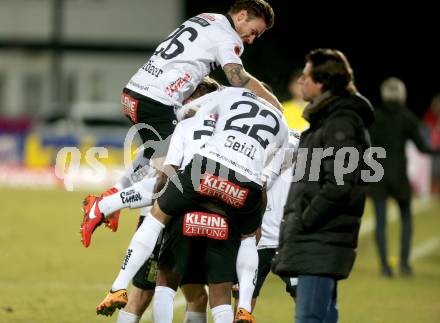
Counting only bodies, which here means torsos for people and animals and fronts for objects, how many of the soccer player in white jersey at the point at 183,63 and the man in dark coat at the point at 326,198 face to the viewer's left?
1

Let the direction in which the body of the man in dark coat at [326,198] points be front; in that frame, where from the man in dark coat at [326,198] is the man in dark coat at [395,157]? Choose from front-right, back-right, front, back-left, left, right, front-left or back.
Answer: right

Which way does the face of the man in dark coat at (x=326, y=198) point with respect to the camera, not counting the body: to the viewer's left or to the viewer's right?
to the viewer's left

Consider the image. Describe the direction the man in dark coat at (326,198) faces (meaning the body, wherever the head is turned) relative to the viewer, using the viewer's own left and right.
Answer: facing to the left of the viewer

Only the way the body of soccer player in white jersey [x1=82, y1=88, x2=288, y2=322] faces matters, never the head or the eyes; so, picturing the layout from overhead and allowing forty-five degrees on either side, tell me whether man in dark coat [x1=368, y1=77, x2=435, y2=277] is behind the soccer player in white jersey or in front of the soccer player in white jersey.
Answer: in front

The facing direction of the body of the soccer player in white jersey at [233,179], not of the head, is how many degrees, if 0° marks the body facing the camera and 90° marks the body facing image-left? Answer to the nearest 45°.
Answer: approximately 180°
